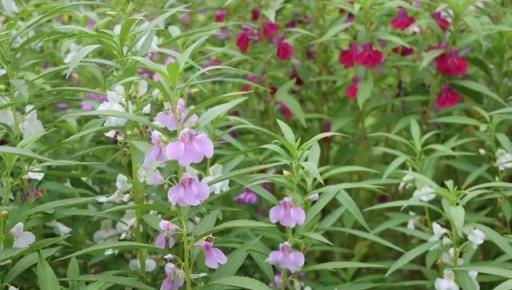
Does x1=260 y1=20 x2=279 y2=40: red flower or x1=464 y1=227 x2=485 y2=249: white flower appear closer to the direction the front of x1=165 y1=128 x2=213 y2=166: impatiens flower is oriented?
the white flower

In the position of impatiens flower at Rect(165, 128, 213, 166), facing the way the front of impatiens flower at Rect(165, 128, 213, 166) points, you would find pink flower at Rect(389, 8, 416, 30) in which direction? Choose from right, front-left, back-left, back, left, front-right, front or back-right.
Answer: back-left

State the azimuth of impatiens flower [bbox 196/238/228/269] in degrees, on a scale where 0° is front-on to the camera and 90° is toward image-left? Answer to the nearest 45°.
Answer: approximately 315°

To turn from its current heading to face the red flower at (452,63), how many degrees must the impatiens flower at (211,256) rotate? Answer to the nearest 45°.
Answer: approximately 90° to its left

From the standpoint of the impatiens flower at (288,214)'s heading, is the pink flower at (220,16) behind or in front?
behind

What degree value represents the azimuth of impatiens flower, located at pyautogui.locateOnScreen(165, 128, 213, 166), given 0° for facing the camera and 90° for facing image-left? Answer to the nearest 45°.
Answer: approximately 0°

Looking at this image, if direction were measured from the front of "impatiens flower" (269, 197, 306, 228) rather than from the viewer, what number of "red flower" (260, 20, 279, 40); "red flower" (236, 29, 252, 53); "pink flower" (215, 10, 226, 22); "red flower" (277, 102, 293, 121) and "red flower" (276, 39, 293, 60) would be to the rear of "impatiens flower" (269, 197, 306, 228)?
5
